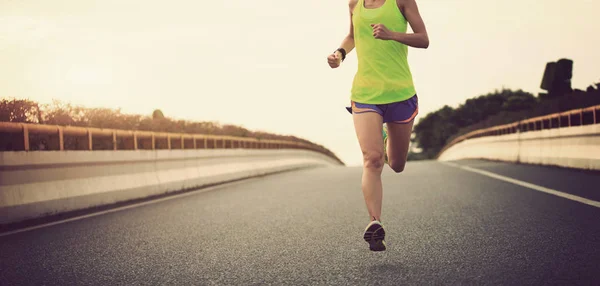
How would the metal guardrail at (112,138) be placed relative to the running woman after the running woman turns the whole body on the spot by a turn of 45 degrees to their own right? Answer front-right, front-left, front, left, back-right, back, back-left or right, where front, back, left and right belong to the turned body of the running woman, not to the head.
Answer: right

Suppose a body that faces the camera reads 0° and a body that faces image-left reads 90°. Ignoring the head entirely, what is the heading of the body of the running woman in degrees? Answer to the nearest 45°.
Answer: approximately 0°

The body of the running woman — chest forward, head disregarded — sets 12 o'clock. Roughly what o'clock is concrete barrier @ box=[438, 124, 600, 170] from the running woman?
The concrete barrier is roughly at 7 o'clock from the running woman.
